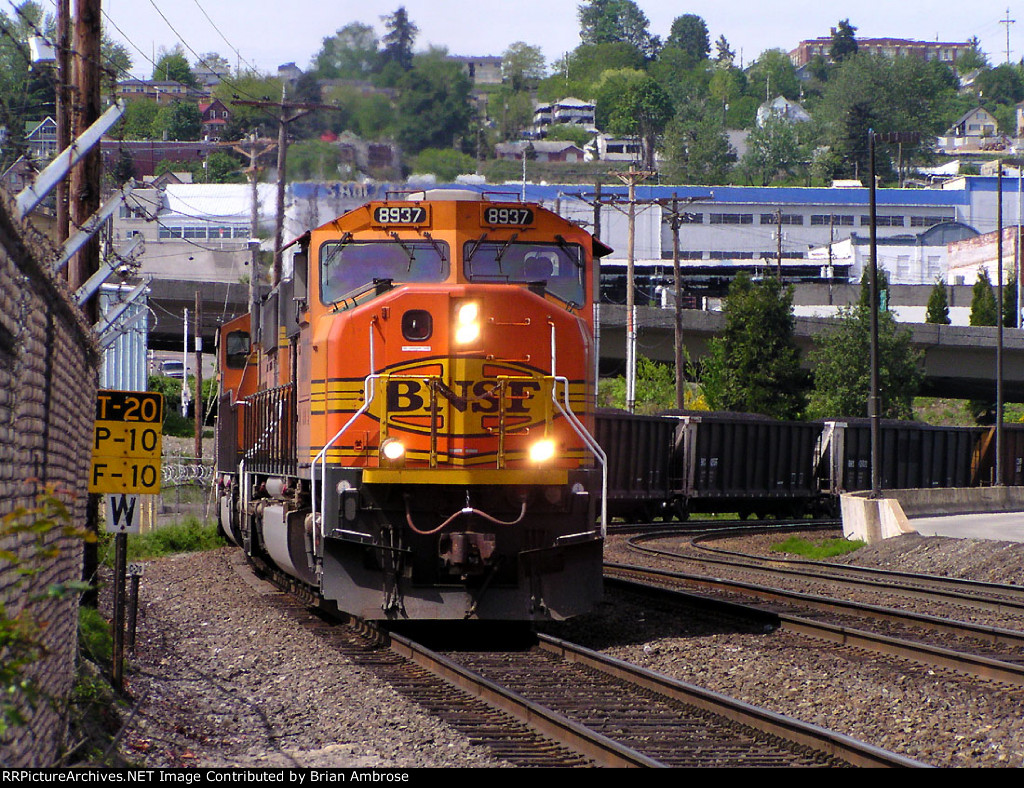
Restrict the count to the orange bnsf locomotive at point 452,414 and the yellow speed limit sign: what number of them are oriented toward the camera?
2

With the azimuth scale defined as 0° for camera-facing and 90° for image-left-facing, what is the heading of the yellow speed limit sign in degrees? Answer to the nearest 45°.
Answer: approximately 0°

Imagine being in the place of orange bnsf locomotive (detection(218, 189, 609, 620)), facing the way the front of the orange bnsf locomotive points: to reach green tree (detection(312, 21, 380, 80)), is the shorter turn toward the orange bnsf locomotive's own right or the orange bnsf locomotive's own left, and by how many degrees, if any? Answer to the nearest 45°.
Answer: approximately 180°

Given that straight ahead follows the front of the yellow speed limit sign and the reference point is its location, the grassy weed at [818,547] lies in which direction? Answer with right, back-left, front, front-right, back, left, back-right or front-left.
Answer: back-left

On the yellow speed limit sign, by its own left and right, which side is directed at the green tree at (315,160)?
back

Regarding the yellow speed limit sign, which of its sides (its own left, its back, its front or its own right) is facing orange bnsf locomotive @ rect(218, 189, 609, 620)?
back
